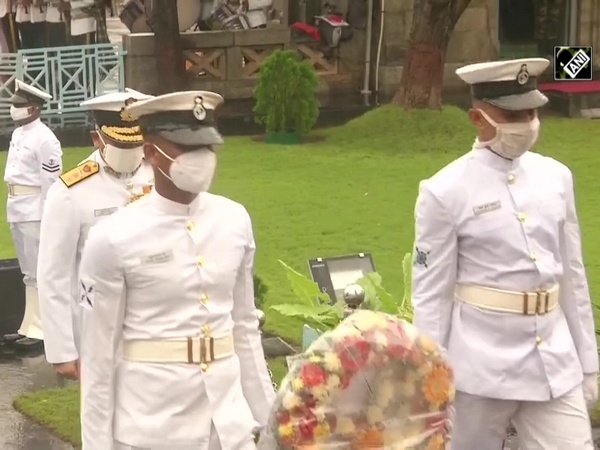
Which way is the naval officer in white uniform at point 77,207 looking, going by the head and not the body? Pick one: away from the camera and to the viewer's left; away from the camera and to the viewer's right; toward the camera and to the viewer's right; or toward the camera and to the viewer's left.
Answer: toward the camera and to the viewer's right

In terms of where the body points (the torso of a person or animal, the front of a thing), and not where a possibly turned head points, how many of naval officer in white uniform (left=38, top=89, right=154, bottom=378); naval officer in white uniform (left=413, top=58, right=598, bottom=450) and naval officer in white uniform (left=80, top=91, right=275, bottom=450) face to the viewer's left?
0

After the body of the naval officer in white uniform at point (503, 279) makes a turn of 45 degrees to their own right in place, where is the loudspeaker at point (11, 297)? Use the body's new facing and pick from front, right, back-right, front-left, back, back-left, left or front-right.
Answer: back-right

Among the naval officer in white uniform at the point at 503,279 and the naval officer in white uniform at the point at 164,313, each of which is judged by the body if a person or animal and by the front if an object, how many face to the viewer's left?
0

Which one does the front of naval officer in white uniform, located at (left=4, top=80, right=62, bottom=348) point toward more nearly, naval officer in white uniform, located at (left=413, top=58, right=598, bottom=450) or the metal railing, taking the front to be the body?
the naval officer in white uniform

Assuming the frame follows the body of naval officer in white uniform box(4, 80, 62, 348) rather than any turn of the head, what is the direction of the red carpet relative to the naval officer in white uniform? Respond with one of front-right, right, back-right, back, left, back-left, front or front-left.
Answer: back

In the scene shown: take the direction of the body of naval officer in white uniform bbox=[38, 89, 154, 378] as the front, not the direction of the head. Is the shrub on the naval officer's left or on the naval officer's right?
on the naval officer's left

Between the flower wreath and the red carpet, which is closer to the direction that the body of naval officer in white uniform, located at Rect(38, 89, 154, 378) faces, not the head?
the flower wreath

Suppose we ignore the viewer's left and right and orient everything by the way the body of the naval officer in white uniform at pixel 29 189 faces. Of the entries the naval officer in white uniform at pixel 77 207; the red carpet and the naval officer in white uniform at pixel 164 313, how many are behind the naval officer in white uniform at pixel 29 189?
1

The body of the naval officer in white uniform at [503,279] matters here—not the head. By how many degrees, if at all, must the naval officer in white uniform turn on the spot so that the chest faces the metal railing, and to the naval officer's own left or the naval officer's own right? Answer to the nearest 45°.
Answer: approximately 180°

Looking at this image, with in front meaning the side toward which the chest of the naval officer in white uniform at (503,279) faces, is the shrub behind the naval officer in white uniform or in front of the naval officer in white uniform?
behind

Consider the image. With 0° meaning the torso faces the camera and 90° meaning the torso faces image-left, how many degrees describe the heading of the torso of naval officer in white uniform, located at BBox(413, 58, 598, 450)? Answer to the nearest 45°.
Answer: approximately 315°

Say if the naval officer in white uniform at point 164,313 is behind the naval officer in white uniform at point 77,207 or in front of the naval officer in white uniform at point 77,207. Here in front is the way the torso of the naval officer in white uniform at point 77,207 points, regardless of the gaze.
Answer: in front

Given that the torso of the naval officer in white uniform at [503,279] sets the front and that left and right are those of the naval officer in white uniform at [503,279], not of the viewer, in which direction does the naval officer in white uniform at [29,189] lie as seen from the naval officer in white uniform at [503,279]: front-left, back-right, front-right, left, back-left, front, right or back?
back
